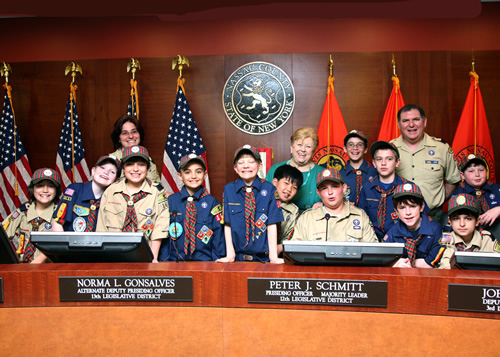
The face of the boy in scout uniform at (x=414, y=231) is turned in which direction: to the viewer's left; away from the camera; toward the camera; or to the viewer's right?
toward the camera

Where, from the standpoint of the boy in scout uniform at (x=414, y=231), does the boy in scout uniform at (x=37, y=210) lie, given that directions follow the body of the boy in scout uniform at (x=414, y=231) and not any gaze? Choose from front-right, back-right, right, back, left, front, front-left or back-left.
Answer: right

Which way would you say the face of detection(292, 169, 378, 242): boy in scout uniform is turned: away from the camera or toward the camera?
toward the camera

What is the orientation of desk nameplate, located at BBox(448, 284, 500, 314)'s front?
toward the camera

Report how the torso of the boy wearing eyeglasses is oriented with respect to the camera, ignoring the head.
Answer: toward the camera

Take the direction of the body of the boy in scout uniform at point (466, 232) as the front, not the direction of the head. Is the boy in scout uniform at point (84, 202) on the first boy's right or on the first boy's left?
on the first boy's right

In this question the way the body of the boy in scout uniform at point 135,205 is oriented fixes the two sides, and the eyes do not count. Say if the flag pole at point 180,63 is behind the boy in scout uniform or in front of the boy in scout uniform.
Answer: behind

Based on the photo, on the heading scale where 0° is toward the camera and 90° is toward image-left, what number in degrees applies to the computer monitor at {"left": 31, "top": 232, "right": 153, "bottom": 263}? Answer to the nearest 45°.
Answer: approximately 180°

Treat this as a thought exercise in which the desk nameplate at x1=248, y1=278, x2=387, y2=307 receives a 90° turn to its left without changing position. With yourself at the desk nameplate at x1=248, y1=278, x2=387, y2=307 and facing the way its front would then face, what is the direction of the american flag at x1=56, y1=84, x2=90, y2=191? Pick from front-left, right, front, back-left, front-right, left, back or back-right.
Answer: back-left

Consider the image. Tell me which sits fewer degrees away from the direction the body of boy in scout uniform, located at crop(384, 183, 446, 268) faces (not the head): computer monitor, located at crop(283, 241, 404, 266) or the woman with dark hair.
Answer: the computer monitor

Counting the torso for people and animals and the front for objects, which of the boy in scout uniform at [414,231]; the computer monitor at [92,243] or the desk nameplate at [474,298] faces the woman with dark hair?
the computer monitor

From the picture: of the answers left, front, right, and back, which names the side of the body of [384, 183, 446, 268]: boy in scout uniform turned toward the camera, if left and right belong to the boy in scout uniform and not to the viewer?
front

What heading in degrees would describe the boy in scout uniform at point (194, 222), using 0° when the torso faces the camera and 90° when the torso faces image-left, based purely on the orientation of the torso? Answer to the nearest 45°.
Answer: approximately 0°
